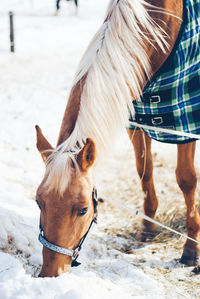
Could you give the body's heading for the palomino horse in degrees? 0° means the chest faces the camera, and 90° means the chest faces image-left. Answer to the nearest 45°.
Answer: approximately 45°
